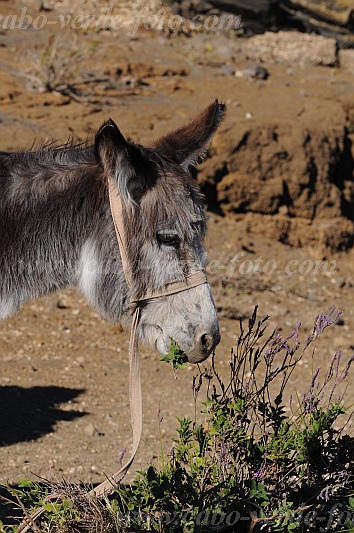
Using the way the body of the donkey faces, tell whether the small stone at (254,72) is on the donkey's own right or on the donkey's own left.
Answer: on the donkey's own left

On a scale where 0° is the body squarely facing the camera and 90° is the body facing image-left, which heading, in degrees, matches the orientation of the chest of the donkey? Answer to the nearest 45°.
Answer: approximately 270°

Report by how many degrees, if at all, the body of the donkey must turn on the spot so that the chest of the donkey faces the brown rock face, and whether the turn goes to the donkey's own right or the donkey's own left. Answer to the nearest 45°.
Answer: approximately 90° to the donkey's own left

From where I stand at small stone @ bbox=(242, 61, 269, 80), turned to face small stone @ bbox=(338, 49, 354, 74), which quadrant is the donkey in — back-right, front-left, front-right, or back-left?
back-right

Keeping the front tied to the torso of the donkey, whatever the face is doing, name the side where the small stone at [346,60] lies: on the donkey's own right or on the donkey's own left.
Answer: on the donkey's own left
